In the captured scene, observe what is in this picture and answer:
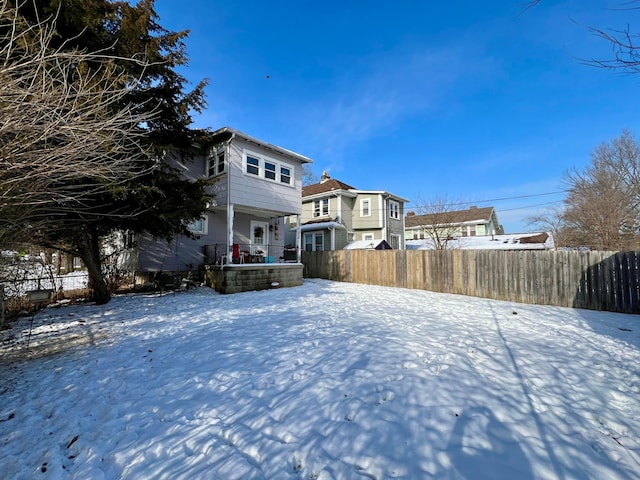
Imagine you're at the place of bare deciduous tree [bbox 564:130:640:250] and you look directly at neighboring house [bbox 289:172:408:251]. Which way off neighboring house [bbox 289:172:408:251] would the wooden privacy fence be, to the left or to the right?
left

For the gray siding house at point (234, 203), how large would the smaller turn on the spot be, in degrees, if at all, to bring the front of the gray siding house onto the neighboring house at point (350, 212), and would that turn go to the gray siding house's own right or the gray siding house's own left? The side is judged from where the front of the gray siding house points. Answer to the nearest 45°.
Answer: approximately 90° to the gray siding house's own left

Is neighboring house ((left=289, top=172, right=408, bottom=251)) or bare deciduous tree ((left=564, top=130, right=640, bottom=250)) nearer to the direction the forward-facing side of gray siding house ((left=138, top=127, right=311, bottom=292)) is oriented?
the bare deciduous tree

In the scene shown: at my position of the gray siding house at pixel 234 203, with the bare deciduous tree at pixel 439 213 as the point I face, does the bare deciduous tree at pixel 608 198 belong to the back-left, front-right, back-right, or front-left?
front-right

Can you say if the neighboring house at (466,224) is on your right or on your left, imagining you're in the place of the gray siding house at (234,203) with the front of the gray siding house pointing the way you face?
on your left

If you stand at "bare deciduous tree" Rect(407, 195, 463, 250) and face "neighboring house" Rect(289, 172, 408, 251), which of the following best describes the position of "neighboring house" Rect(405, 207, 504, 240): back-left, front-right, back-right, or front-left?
back-right

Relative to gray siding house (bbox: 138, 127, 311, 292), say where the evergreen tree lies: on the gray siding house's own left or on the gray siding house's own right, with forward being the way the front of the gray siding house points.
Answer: on the gray siding house's own right

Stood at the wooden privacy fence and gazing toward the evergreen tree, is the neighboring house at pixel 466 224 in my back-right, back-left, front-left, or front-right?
back-right
